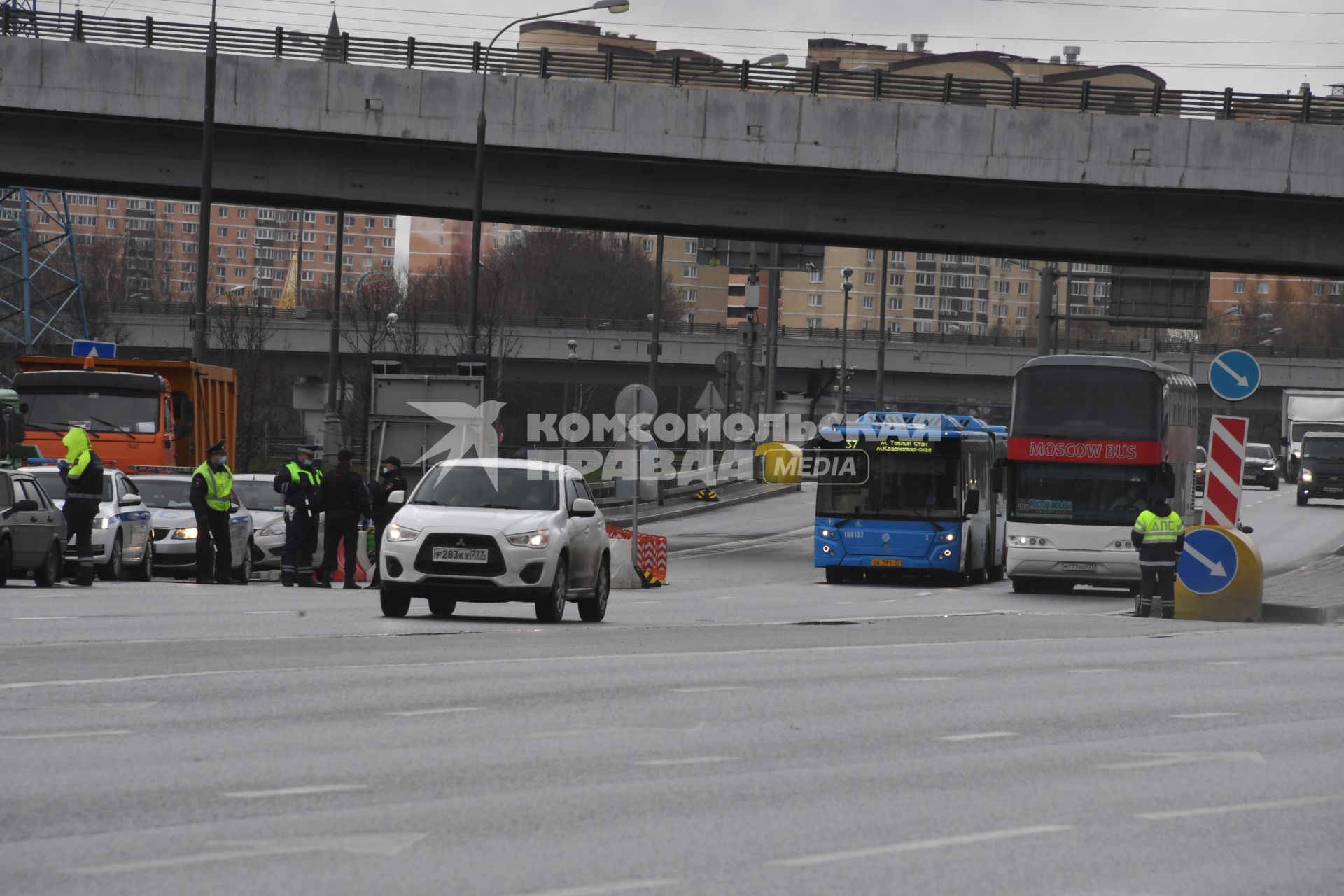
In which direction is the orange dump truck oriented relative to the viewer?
toward the camera

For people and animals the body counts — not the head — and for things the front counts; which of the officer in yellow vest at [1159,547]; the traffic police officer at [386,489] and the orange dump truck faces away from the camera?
the officer in yellow vest

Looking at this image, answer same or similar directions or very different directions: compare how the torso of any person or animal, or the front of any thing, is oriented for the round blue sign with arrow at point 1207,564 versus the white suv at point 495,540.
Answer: same or similar directions

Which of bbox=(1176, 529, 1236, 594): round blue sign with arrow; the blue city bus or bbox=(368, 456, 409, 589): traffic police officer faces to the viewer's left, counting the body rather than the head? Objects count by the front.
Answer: the traffic police officer

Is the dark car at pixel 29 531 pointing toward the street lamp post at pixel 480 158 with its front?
no

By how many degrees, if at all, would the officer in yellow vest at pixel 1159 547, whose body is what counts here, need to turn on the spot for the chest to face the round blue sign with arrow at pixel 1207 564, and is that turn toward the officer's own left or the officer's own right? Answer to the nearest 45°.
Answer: approximately 90° to the officer's own right

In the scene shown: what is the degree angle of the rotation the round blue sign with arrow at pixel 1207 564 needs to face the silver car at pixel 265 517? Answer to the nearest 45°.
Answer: approximately 90° to its right

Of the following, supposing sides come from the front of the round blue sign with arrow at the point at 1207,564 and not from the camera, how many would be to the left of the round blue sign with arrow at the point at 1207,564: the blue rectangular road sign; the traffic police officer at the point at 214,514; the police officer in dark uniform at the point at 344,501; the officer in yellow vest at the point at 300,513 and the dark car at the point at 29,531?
0

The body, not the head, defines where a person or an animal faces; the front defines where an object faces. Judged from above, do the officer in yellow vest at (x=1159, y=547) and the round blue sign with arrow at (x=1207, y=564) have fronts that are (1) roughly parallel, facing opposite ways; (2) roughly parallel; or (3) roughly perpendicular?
roughly parallel, facing opposite ways

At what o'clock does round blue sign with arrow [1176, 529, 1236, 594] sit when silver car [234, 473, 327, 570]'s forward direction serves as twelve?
The round blue sign with arrow is roughly at 9 o'clock from the silver car.

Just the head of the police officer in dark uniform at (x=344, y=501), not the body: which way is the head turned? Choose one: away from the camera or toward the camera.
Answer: away from the camera

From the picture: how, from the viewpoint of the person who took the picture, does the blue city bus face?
facing the viewer

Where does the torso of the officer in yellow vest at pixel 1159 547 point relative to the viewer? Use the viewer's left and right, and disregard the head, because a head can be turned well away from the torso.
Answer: facing away from the viewer

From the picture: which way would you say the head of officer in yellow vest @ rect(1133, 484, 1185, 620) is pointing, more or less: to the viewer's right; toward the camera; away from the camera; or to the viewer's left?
away from the camera

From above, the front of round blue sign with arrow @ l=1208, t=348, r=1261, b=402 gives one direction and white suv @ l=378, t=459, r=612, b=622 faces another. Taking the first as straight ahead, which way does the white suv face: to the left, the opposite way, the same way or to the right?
the same way
